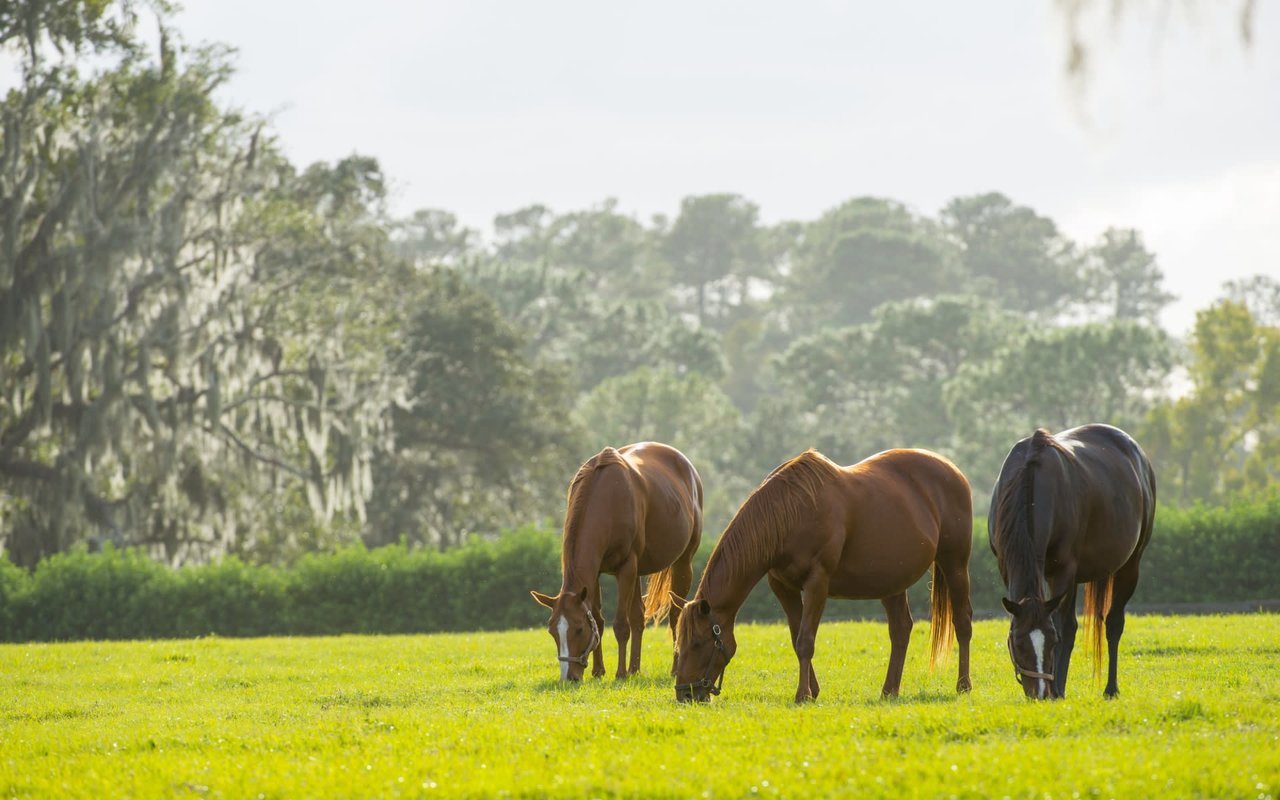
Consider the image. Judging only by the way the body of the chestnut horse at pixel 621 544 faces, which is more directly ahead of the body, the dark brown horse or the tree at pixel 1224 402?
the dark brown horse

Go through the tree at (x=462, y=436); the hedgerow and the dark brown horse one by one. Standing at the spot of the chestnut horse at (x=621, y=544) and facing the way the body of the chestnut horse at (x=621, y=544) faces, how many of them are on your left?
1

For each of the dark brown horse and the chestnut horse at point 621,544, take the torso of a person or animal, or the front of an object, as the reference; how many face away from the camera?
0

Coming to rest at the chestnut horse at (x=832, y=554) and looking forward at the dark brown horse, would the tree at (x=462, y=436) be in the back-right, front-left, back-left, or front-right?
back-left

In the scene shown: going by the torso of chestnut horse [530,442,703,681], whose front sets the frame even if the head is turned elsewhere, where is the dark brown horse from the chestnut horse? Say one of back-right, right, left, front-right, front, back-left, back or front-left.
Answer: left

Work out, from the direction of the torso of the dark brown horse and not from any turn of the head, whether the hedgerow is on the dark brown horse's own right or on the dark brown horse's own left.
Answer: on the dark brown horse's own right

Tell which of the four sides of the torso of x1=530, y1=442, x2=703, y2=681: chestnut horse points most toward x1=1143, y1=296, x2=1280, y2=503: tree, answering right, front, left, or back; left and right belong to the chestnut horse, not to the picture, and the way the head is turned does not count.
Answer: back

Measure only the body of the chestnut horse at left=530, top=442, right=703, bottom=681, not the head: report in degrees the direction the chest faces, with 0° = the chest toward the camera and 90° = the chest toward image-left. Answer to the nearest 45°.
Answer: approximately 45°

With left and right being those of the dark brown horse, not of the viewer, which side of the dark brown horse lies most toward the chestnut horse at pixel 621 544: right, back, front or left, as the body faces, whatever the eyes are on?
right

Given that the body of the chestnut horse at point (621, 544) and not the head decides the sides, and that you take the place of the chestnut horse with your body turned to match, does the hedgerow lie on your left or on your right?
on your right

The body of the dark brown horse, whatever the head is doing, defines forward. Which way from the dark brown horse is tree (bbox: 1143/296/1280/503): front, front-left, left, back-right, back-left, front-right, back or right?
back-right

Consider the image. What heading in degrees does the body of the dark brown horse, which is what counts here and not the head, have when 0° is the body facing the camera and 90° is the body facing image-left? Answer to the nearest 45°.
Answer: approximately 45°

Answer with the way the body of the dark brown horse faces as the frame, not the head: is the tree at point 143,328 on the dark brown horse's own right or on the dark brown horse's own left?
on the dark brown horse's own right

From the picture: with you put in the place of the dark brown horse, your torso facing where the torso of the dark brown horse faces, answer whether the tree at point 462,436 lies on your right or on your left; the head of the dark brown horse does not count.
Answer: on your right
